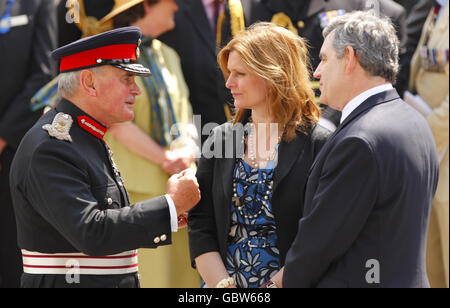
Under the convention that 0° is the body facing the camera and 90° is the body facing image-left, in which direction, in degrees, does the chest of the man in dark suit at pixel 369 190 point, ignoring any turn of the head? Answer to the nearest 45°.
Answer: approximately 135°

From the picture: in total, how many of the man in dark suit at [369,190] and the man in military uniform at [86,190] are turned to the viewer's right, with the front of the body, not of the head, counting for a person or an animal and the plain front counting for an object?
1

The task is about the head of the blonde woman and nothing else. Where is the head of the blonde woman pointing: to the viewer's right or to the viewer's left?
to the viewer's left

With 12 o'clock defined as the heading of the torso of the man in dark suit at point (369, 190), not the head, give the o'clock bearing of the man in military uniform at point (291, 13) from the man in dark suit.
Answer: The man in military uniform is roughly at 1 o'clock from the man in dark suit.

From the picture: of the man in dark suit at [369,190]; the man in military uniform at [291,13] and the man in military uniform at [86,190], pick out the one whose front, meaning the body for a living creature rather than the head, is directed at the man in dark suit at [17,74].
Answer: the man in dark suit at [369,190]

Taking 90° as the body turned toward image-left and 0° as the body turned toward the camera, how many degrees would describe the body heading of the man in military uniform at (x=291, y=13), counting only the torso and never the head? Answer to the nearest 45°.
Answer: approximately 0°

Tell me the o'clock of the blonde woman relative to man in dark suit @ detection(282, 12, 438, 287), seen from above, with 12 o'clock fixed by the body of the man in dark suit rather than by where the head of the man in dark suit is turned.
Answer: The blonde woman is roughly at 12 o'clock from the man in dark suit.

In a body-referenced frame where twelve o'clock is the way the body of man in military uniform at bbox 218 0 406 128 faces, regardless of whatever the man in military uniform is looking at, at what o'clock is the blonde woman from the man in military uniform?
The blonde woman is roughly at 12 o'clock from the man in military uniform.

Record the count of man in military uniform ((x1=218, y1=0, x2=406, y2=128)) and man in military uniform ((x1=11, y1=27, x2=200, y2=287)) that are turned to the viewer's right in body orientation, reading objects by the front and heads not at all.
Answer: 1

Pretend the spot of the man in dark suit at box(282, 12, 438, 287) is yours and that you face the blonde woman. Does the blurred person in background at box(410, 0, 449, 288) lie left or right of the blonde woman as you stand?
right

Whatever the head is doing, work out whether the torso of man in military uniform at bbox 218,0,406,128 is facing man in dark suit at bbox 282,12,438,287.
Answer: yes

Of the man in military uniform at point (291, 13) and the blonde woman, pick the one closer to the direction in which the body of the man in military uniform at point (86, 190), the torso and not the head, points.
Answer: the blonde woman

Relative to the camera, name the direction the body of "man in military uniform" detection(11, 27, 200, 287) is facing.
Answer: to the viewer's right
